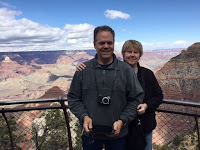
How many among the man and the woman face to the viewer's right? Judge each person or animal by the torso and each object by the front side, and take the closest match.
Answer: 0

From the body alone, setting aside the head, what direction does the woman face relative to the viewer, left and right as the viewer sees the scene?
facing the viewer and to the left of the viewer

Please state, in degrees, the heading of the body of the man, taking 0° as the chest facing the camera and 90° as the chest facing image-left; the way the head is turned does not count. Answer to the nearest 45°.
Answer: approximately 0°
